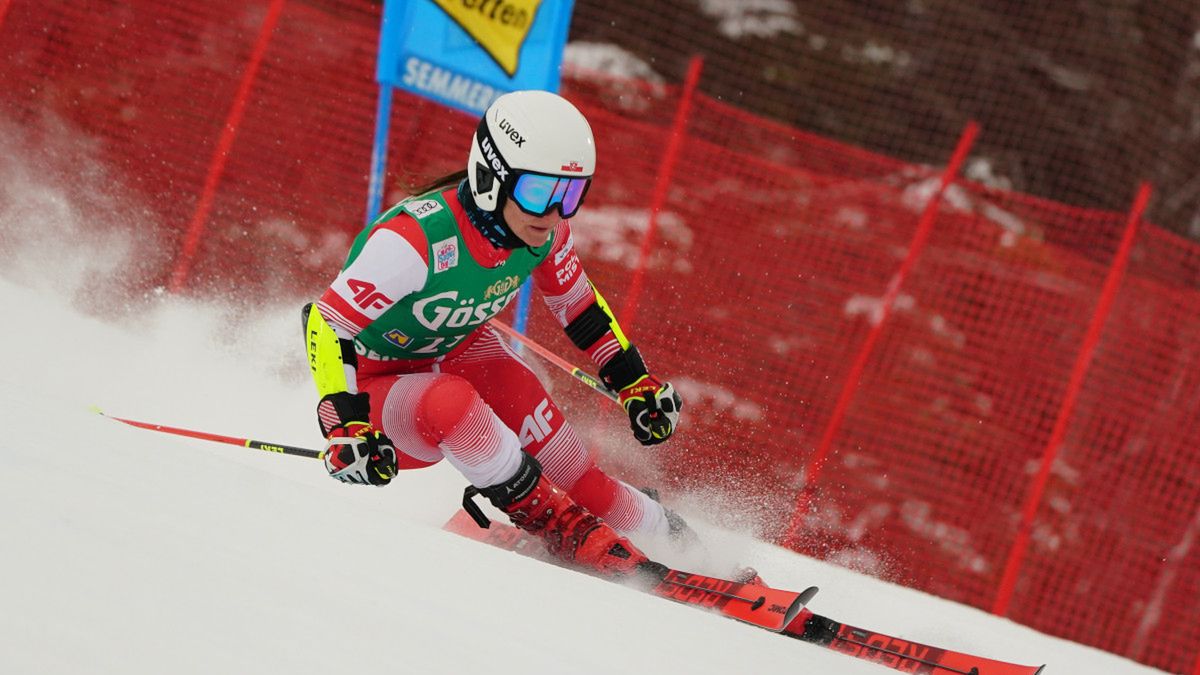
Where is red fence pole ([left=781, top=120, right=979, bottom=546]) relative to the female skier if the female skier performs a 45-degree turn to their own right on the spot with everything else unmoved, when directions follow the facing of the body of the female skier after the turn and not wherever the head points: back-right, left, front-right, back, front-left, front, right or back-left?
back-left

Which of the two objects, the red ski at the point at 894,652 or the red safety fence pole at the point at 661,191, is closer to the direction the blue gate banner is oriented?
the red ski

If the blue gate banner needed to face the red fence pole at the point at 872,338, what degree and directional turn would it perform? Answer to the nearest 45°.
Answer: approximately 90° to its left

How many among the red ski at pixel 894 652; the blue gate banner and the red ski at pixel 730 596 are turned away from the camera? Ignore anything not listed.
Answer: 0

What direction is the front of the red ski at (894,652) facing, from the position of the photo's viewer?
facing the viewer and to the right of the viewer

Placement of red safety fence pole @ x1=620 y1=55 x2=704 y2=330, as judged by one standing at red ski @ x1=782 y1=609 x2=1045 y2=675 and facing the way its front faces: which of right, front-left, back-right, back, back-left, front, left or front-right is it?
back

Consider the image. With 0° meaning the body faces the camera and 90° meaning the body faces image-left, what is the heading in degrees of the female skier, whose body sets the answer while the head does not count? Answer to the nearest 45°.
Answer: approximately 315°

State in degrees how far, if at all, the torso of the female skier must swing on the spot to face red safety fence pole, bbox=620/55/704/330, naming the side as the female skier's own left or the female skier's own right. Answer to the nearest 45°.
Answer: approximately 135° to the female skier's own left

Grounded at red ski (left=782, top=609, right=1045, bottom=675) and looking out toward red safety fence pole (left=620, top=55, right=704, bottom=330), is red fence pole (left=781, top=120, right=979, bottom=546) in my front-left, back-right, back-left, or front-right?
front-right

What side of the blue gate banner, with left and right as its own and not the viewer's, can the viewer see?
front

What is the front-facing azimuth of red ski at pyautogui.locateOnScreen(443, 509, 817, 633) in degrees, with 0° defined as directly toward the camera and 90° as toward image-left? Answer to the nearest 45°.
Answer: approximately 315°

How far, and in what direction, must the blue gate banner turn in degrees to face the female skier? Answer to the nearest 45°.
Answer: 0° — it already faces them

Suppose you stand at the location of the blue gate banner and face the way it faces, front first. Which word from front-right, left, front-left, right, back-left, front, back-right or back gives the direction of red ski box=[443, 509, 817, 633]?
front-left

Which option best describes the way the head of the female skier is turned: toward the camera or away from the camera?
toward the camera

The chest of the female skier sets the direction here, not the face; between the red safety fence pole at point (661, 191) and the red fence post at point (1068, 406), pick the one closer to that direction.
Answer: the red fence post

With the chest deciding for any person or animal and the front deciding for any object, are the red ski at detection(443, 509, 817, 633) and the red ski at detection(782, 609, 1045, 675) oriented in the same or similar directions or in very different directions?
same or similar directions
